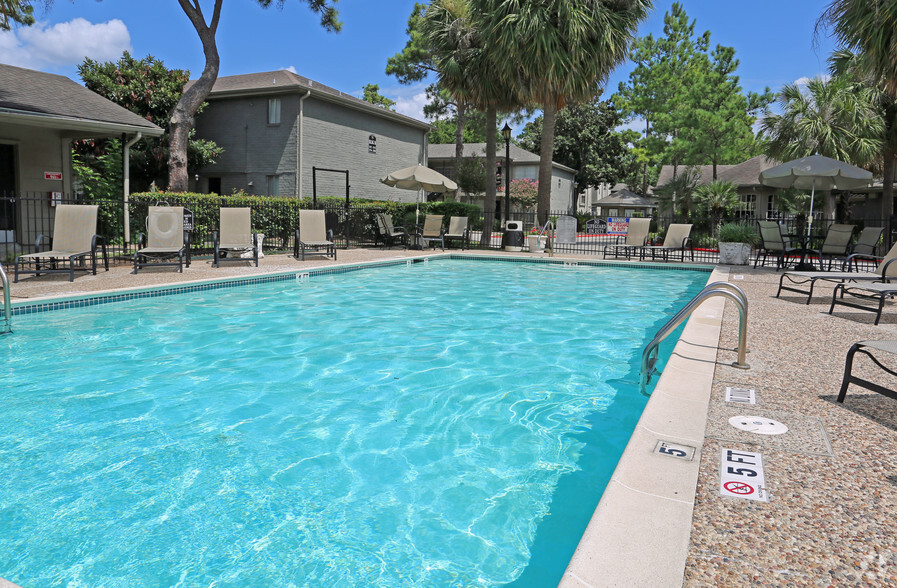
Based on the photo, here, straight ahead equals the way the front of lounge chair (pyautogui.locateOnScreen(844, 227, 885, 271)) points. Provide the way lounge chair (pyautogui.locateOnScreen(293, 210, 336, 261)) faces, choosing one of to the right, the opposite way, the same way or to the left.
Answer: to the left

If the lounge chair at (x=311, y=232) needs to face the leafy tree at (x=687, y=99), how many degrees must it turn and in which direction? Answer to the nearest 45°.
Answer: approximately 135° to its left

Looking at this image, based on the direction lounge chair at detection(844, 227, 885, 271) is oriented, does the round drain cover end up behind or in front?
in front

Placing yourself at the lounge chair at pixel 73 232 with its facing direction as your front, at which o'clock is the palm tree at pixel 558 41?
The palm tree is roughly at 7 o'clock from the lounge chair.

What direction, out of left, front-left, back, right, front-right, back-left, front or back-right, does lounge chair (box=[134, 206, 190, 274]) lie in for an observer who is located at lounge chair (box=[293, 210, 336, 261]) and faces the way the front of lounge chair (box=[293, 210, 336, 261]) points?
front-right

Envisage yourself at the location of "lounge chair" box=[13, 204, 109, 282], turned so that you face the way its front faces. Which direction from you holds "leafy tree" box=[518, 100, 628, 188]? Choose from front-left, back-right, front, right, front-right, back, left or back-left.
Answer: back

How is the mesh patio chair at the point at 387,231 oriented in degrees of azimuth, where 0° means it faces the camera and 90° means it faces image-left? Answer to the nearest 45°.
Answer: approximately 315°
